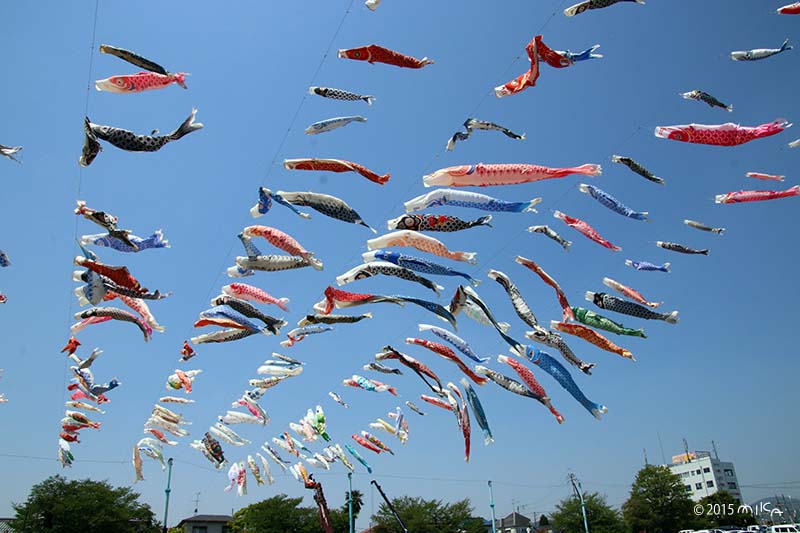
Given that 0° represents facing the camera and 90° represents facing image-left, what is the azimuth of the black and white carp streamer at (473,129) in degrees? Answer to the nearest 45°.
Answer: approximately 90°

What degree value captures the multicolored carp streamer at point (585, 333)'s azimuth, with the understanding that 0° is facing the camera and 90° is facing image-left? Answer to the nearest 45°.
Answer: approximately 90°

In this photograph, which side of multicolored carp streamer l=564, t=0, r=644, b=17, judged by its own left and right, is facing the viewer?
left

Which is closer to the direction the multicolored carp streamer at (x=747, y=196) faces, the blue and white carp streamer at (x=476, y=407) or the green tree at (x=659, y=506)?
the blue and white carp streamer

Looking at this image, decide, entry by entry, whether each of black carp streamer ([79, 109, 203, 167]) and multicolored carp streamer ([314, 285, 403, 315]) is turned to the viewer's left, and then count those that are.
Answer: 2

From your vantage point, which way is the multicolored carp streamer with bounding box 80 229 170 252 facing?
to the viewer's left

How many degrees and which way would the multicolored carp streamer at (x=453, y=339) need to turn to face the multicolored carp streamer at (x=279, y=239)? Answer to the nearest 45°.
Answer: approximately 45° to its left

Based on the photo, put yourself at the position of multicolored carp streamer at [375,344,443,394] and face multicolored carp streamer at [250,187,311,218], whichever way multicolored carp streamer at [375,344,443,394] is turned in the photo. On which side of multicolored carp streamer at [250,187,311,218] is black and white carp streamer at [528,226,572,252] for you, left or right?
left

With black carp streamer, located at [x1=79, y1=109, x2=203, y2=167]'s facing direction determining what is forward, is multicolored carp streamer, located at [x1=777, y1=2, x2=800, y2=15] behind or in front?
behind

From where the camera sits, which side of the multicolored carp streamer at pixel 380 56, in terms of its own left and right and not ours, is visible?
left

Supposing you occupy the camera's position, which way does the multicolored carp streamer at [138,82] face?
facing to the left of the viewer
